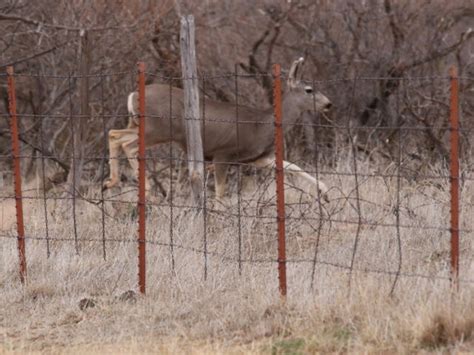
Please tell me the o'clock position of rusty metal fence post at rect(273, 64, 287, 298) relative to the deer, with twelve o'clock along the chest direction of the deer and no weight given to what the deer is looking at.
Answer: The rusty metal fence post is roughly at 3 o'clock from the deer.

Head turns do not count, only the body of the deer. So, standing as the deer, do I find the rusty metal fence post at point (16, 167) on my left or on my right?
on my right

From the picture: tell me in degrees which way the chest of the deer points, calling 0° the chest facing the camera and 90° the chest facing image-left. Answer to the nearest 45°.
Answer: approximately 270°

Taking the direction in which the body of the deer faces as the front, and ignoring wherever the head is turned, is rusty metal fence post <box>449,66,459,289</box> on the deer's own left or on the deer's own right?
on the deer's own right

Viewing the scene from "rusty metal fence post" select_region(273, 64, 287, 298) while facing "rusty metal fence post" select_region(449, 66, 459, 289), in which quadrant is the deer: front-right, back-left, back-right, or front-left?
back-left

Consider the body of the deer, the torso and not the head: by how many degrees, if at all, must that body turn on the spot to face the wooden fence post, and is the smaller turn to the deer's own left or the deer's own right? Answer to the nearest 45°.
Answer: approximately 90° to the deer's own right

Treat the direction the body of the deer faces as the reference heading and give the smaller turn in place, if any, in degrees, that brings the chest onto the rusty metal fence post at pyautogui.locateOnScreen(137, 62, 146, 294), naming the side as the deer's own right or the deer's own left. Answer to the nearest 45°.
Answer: approximately 90° to the deer's own right
